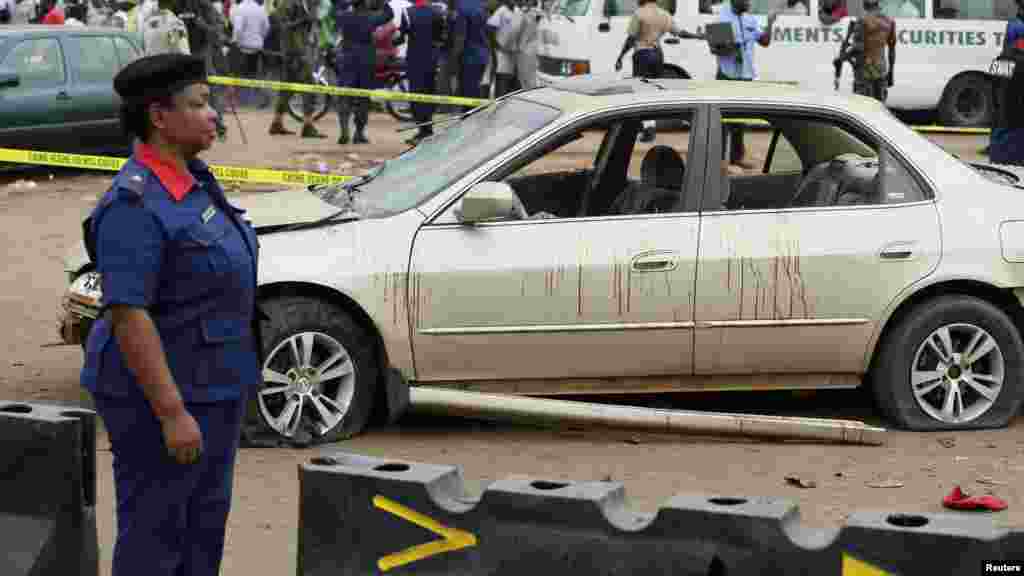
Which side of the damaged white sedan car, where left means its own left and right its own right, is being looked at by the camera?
left

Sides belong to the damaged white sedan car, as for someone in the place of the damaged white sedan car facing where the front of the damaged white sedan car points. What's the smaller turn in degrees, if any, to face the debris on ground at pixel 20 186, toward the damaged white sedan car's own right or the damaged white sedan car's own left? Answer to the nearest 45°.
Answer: approximately 45° to the damaged white sedan car's own right

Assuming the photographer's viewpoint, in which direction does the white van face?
facing the viewer and to the left of the viewer

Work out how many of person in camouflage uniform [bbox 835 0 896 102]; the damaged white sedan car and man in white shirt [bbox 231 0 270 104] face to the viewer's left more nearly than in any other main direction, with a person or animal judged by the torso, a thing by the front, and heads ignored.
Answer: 1

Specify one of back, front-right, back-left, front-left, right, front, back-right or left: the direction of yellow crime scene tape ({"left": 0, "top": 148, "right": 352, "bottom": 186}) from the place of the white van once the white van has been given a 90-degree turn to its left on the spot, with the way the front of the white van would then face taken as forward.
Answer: right
